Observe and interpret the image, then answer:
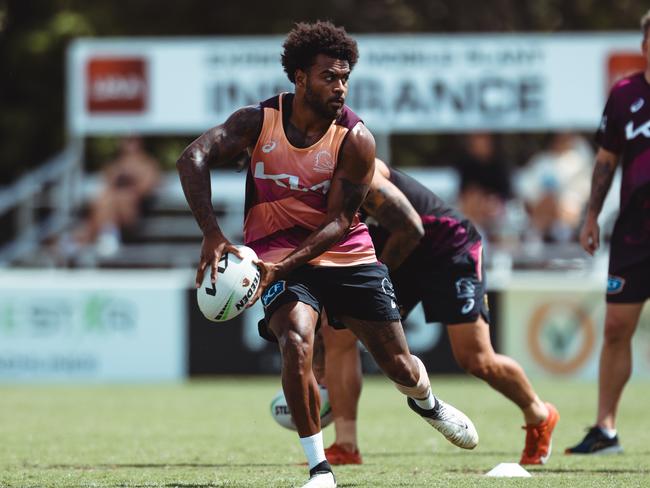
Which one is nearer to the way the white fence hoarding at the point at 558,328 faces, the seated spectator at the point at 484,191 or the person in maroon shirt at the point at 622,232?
the person in maroon shirt

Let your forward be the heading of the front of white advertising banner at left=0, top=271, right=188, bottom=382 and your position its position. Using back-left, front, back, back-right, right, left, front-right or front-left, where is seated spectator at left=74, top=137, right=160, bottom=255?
back

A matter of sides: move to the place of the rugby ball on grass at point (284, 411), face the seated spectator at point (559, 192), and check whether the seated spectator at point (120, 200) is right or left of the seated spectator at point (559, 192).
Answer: left

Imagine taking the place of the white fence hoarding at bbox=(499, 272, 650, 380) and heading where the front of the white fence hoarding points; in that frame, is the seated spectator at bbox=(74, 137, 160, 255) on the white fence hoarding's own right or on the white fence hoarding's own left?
on the white fence hoarding's own right

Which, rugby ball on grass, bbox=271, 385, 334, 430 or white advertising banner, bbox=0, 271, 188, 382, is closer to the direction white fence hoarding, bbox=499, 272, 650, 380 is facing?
the rugby ball on grass

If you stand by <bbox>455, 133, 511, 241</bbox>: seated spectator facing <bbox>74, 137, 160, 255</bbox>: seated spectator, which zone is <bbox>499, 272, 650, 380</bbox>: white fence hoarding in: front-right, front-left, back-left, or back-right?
back-left

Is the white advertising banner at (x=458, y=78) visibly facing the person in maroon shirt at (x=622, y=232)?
yes

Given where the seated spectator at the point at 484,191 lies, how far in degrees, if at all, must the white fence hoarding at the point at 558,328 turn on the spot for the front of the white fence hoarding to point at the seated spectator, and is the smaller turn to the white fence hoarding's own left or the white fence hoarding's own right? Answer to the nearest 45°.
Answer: approximately 135° to the white fence hoarding's own right

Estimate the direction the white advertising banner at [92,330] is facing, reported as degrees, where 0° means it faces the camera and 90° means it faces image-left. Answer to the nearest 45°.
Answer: approximately 0°
